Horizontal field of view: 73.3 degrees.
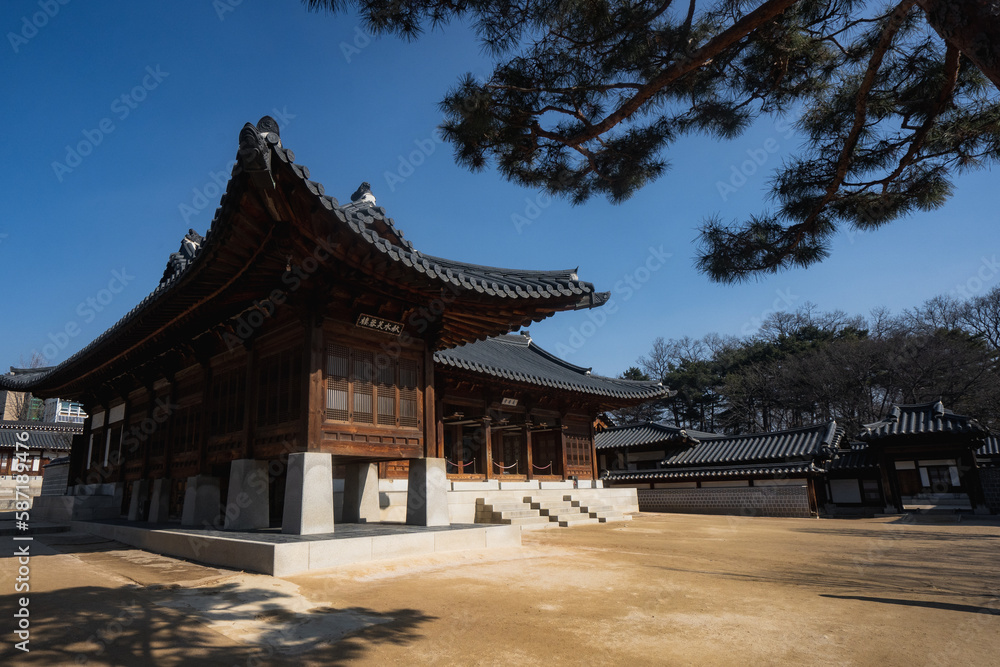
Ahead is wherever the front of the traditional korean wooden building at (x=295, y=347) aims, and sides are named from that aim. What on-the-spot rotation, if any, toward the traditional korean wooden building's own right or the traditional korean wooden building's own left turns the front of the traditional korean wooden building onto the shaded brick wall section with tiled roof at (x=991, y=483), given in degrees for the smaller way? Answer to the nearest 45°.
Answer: approximately 45° to the traditional korean wooden building's own left

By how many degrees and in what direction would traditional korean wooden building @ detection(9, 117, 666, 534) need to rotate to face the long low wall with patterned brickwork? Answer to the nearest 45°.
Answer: approximately 90° to its left

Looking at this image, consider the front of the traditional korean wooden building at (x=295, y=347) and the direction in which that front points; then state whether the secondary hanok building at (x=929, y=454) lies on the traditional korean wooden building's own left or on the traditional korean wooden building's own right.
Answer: on the traditional korean wooden building's own left

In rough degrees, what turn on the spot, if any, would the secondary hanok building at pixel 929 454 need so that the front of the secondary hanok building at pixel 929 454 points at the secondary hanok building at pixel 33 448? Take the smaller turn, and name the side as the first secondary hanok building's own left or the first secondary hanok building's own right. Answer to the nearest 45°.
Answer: approximately 90° to the first secondary hanok building's own right

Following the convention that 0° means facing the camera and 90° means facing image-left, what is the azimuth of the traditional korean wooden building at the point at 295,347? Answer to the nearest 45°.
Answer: approximately 315°

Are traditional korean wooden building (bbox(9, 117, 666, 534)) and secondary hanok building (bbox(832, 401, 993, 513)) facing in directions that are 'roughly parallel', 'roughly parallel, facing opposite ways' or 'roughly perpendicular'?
roughly perpendicular

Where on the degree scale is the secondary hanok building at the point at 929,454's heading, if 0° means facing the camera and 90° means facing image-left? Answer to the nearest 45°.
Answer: approximately 0°

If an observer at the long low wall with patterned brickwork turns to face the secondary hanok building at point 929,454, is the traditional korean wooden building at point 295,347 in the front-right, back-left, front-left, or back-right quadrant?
back-right

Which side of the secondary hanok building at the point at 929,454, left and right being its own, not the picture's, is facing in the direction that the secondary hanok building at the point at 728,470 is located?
right

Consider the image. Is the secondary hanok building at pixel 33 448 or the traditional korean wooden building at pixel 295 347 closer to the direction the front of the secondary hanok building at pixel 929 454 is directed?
the traditional korean wooden building
